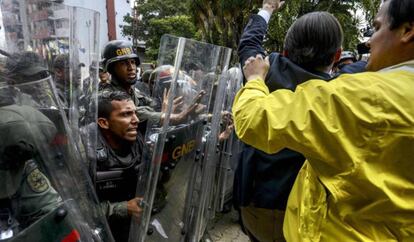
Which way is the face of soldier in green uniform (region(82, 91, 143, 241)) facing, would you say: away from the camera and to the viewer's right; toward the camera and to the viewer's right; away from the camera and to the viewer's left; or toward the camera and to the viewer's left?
toward the camera and to the viewer's right

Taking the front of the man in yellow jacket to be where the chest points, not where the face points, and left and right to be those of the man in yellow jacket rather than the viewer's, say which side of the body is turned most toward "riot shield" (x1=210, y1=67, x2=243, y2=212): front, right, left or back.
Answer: front

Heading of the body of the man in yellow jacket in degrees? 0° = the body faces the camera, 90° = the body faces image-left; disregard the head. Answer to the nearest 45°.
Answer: approximately 135°

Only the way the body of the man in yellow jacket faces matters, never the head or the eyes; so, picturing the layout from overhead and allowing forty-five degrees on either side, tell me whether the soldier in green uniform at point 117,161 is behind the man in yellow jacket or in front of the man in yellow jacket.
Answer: in front

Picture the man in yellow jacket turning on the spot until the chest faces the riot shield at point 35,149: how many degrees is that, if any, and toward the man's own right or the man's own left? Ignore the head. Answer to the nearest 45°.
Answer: approximately 90° to the man's own left

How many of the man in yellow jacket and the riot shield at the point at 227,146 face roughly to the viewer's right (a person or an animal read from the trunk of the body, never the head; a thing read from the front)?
1

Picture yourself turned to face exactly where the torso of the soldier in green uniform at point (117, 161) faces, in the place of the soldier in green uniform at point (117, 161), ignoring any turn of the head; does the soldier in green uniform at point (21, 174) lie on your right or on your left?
on your right

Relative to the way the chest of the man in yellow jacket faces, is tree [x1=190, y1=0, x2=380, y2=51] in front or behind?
in front

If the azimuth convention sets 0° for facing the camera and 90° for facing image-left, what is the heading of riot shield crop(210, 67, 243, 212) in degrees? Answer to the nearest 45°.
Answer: approximately 270°

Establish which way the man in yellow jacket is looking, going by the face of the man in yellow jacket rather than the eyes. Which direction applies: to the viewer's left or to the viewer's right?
to the viewer's left

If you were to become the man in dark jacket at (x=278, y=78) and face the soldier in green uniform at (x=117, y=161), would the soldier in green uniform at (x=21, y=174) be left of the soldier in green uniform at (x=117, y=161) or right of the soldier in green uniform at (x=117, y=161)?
left

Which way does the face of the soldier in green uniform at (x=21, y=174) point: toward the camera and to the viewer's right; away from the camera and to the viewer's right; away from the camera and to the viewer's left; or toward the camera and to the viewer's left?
away from the camera and to the viewer's right

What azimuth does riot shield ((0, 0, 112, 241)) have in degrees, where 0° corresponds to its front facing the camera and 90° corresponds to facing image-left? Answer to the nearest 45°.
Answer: approximately 315°
